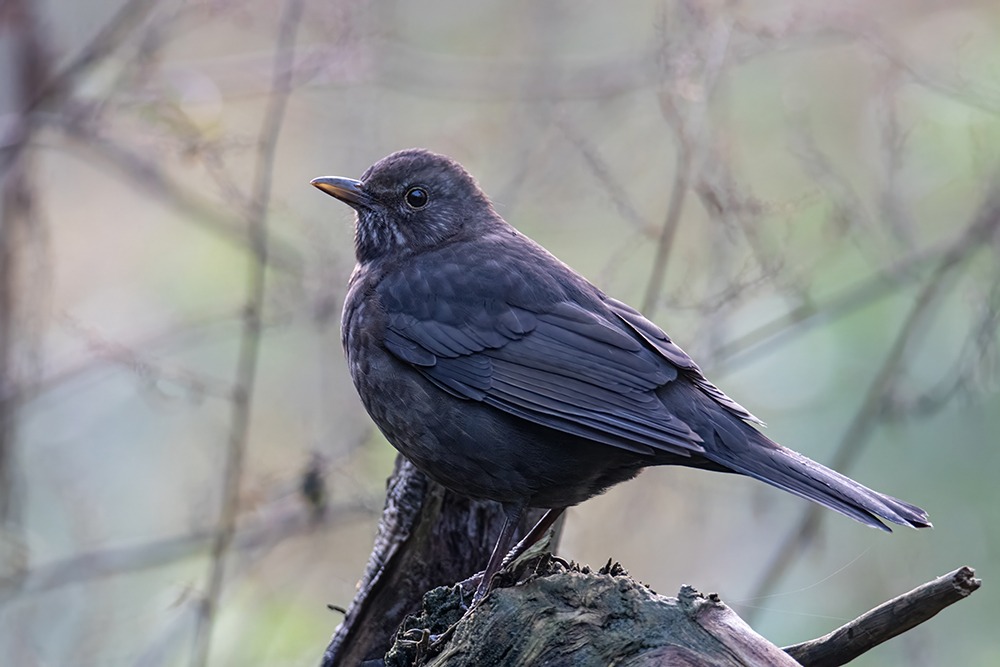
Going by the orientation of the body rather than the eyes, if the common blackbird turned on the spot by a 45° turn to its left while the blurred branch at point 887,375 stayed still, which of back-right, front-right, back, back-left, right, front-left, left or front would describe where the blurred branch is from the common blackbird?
back

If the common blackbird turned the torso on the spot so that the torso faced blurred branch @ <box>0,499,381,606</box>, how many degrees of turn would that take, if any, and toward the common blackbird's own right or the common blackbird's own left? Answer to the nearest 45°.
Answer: approximately 45° to the common blackbird's own right

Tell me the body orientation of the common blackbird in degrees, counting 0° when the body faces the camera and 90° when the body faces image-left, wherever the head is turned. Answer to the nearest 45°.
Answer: approximately 90°

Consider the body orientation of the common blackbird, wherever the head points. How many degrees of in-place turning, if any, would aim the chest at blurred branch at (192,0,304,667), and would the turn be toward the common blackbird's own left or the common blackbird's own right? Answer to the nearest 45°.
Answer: approximately 45° to the common blackbird's own right

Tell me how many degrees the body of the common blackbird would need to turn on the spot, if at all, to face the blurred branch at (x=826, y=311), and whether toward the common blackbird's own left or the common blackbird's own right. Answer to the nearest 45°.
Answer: approximately 135° to the common blackbird's own right
